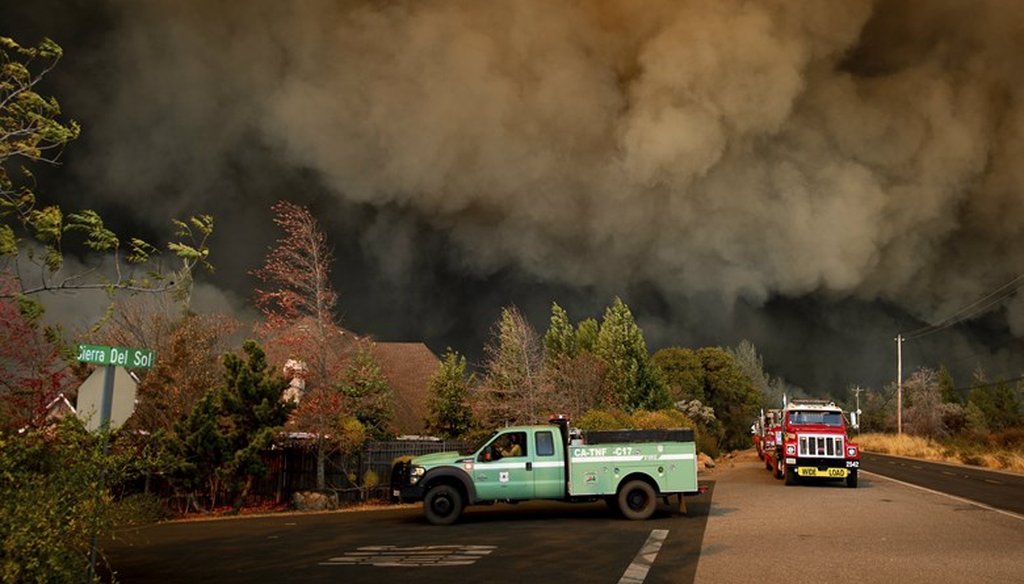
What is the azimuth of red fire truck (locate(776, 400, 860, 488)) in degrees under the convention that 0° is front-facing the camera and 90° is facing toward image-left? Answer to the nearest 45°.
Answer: approximately 0°

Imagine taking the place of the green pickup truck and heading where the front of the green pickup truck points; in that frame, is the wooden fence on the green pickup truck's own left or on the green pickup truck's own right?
on the green pickup truck's own right

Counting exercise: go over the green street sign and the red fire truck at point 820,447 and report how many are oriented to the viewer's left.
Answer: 0

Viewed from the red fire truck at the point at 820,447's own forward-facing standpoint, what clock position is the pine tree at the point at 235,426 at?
The pine tree is roughly at 2 o'clock from the red fire truck.

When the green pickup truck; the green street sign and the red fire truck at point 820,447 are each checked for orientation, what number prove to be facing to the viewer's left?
1

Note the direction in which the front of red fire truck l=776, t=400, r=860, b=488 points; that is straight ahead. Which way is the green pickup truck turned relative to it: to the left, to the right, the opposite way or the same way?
to the right

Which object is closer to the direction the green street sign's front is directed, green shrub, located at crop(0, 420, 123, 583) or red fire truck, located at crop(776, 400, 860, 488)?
the green shrub

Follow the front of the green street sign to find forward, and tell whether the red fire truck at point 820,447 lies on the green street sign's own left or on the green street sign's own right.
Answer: on the green street sign's own left

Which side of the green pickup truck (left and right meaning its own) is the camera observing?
left
